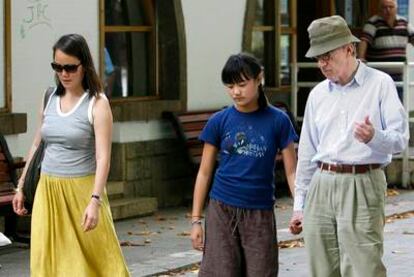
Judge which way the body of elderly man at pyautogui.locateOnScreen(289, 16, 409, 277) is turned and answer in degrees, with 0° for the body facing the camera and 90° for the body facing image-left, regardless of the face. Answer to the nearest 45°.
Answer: approximately 45°

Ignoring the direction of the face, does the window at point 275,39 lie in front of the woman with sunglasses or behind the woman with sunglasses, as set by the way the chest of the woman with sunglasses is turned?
behind

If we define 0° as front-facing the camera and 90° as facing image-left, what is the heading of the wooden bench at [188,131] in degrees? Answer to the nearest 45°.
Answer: approximately 315°

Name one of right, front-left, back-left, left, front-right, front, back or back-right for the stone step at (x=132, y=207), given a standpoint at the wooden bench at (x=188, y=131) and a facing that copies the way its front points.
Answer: right

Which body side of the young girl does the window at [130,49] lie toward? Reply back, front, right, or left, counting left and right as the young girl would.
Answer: back

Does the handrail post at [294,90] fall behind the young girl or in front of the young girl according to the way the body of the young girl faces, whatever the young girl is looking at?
behind

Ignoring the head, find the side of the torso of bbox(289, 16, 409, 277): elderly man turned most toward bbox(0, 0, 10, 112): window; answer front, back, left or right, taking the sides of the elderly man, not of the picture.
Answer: right

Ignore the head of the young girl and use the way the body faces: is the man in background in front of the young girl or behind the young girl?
behind

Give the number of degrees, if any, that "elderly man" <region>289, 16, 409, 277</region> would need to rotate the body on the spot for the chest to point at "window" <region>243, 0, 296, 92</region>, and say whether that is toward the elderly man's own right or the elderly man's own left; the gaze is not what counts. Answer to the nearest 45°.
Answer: approximately 135° to the elderly man's own right

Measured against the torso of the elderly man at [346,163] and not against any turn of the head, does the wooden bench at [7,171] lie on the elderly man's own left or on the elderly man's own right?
on the elderly man's own right

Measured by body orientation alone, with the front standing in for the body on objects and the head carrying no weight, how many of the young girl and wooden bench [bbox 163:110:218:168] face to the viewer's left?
0

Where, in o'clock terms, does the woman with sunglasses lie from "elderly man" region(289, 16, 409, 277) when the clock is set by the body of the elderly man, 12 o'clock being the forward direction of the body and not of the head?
The woman with sunglasses is roughly at 2 o'clock from the elderly man.

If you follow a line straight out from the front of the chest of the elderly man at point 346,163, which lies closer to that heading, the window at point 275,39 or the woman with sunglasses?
the woman with sunglasses

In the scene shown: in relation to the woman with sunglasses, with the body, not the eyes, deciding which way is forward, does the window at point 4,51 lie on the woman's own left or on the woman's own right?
on the woman's own right
